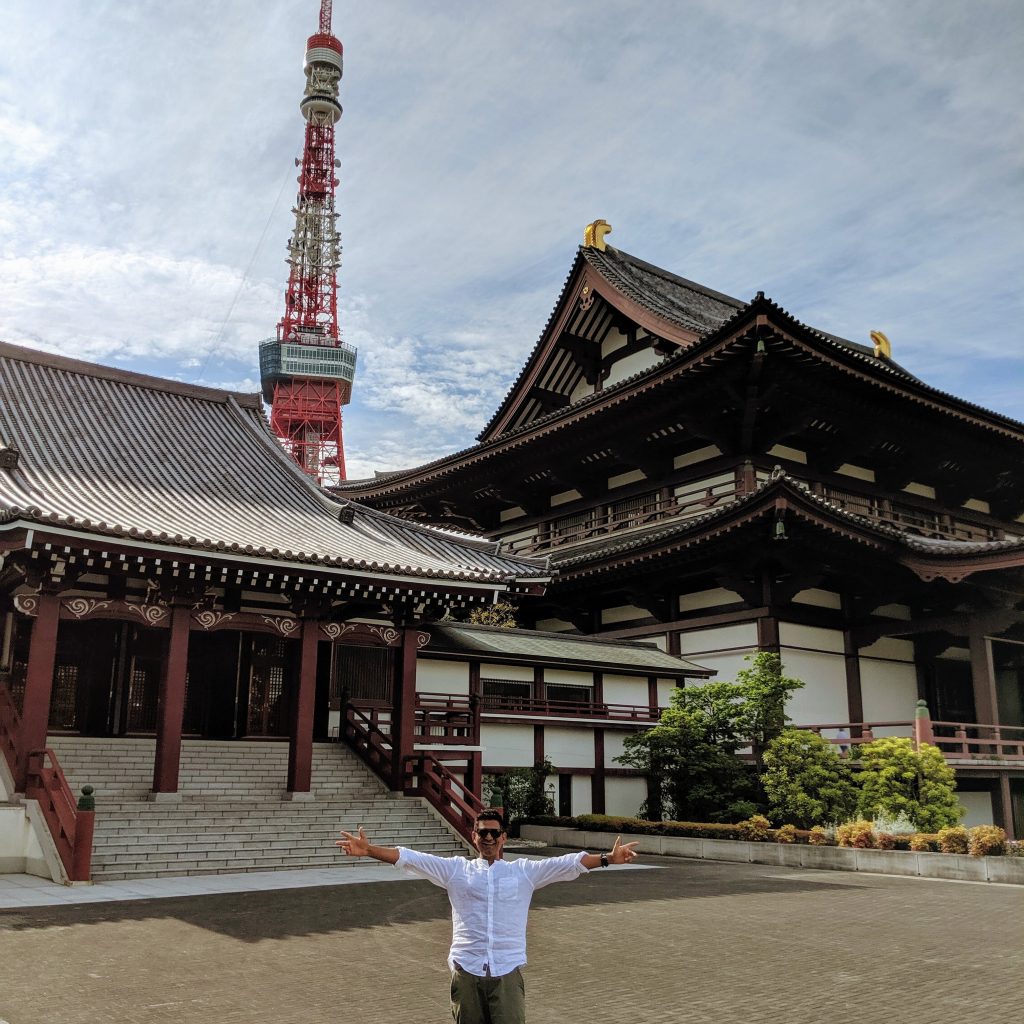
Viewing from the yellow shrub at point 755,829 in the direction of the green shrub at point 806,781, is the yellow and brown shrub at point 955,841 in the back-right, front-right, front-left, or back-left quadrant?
front-right

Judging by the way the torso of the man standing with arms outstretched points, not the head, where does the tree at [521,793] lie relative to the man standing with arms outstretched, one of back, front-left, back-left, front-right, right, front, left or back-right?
back

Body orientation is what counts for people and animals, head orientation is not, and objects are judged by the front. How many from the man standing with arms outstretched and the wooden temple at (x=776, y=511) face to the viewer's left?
0

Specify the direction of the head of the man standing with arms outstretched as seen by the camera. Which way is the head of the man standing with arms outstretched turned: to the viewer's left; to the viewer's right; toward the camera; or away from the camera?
toward the camera

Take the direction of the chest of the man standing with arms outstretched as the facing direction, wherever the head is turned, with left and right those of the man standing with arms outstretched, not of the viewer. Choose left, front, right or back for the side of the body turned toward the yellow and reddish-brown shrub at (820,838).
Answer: back

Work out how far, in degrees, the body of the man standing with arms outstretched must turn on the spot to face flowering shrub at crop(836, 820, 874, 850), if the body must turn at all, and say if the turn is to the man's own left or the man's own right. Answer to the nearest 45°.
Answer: approximately 135° to the man's own left

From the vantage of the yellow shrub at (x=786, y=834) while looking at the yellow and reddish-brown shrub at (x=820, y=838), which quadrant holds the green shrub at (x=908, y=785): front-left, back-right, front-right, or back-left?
front-left

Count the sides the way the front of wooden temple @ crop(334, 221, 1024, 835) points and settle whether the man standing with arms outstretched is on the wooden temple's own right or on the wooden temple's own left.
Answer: on the wooden temple's own right

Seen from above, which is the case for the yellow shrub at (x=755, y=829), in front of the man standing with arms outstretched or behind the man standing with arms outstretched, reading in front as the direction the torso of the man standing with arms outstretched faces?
behind

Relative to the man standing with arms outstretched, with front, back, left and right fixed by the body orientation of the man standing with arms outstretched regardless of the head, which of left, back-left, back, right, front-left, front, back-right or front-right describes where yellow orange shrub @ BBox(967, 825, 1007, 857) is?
back-left

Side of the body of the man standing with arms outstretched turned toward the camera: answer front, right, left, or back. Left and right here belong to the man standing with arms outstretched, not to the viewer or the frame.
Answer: front

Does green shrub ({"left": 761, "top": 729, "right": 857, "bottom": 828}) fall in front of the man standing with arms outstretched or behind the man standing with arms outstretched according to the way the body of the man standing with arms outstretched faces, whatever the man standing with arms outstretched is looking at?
behind

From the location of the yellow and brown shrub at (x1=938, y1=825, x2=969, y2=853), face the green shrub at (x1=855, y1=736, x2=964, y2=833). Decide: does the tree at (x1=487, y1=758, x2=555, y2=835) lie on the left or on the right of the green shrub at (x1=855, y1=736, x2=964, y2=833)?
left

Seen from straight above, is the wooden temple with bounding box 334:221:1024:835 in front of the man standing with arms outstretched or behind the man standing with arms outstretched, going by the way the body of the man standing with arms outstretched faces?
behind
